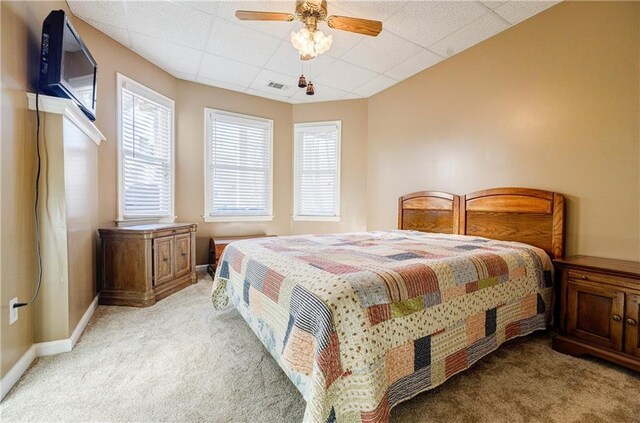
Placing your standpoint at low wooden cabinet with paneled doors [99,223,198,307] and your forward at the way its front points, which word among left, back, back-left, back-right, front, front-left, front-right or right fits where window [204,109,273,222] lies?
left

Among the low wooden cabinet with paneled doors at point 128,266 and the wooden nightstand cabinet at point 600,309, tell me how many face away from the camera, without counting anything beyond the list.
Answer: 0

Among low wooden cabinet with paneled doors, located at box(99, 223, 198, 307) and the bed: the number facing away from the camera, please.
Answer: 0

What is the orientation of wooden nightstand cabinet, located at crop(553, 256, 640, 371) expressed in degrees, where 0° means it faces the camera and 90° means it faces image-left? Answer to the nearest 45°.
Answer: approximately 45°

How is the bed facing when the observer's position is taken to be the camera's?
facing the viewer and to the left of the viewer

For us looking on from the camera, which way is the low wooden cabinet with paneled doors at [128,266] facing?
facing the viewer and to the right of the viewer

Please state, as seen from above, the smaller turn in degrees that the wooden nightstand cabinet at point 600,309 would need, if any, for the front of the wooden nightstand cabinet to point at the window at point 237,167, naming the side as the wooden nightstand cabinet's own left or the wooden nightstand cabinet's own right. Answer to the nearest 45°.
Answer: approximately 45° to the wooden nightstand cabinet's own right

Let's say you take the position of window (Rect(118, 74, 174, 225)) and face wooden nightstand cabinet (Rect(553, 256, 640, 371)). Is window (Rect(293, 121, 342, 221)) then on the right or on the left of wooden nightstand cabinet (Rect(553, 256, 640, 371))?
left

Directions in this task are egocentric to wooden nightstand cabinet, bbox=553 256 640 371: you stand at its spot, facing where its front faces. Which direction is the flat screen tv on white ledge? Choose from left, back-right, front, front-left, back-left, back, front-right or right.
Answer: front

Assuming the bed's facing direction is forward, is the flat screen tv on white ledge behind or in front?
in front
